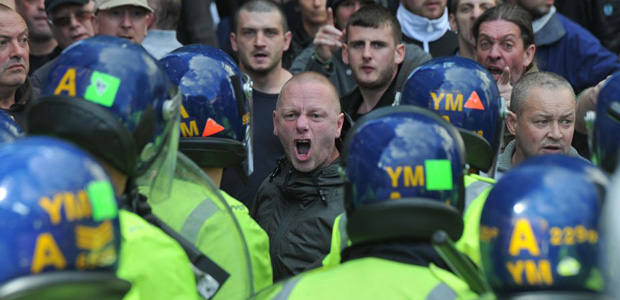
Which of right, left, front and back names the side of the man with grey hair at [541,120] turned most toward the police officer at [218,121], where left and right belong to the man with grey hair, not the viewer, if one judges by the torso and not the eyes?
right

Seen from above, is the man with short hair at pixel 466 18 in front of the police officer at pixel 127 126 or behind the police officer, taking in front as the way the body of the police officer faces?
in front

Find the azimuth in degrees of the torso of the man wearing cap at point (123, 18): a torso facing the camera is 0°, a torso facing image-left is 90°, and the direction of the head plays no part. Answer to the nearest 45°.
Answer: approximately 0°

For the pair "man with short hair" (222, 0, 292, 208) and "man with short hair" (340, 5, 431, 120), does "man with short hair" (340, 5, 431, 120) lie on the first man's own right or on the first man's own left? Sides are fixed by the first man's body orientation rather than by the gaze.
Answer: on the first man's own left

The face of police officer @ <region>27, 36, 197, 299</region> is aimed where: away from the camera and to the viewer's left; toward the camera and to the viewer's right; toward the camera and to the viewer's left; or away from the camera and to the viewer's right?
away from the camera and to the viewer's right

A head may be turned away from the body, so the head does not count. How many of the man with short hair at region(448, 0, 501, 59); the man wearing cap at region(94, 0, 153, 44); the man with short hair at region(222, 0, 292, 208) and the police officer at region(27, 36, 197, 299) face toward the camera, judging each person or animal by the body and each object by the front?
3

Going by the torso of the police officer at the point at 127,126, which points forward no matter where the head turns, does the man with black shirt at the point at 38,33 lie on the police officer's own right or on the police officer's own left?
on the police officer's own left

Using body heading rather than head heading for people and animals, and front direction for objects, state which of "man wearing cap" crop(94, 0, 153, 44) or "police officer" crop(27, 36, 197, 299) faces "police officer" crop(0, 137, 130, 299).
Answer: the man wearing cap

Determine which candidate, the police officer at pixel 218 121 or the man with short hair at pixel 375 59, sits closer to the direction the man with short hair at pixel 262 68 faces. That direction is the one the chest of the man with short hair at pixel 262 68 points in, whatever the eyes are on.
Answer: the police officer

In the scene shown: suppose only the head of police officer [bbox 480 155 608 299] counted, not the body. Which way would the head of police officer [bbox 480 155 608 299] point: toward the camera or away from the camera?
away from the camera

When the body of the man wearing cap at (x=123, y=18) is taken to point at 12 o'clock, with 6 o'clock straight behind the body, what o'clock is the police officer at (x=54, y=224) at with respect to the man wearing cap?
The police officer is roughly at 12 o'clock from the man wearing cap.
